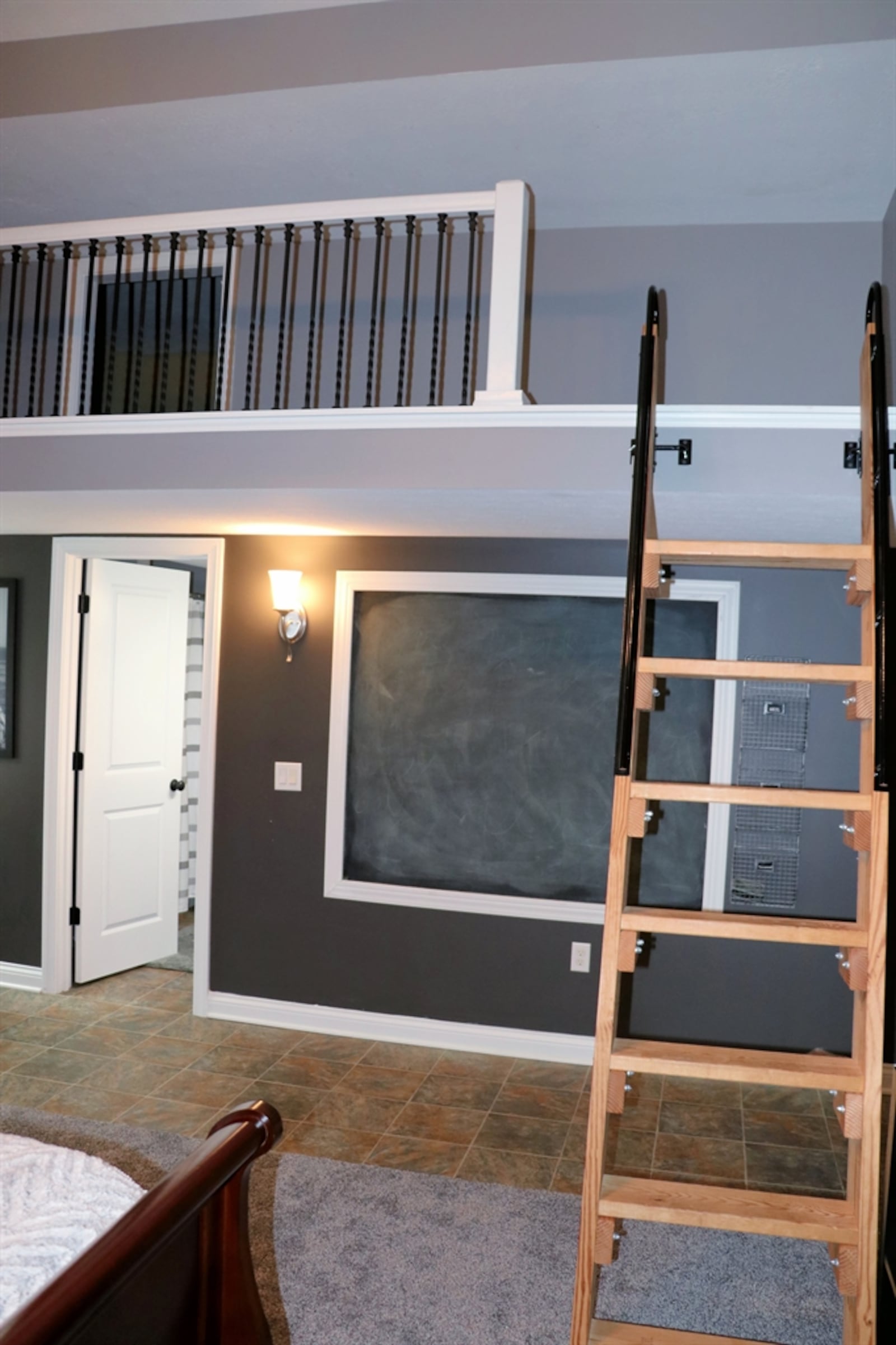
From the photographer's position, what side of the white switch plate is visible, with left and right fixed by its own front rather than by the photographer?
front

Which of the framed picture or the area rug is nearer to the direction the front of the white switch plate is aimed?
the area rug

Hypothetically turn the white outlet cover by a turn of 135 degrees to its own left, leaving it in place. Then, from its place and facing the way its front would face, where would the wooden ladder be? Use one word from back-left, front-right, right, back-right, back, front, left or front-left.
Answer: back-right

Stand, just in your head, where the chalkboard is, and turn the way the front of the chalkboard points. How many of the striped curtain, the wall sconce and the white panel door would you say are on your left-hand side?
0

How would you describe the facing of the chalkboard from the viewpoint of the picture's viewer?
facing the viewer

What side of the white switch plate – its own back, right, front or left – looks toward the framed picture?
right

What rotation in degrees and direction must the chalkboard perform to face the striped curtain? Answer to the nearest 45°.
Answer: approximately 135° to its right

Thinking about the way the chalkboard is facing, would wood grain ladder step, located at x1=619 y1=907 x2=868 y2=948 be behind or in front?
in front

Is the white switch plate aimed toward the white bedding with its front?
yes

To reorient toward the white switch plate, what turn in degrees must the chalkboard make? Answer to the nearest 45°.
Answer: approximately 90° to its right
